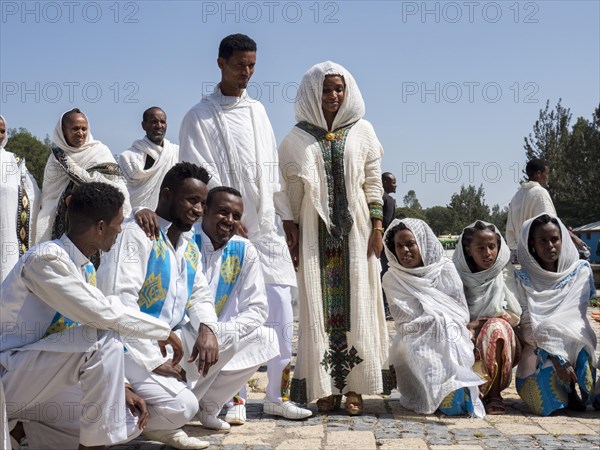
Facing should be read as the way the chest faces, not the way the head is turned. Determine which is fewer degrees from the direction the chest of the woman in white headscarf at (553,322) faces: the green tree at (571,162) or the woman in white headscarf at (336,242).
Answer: the woman in white headscarf

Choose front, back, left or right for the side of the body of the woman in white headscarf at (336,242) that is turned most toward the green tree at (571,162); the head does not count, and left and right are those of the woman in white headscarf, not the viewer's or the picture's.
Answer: back

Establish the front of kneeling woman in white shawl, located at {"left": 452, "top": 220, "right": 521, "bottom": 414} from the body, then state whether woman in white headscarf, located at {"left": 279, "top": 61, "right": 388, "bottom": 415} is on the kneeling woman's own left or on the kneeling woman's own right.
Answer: on the kneeling woman's own right

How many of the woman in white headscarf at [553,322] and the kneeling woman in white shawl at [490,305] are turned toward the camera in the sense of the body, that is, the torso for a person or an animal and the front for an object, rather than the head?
2

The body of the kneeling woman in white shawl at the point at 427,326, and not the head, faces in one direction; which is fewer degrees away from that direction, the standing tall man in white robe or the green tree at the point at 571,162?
the standing tall man in white robe

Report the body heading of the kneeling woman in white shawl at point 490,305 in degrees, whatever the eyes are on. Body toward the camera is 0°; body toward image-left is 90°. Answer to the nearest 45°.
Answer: approximately 0°

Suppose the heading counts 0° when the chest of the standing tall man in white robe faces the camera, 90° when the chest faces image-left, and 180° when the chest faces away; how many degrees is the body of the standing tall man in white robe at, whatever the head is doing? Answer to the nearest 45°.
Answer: approximately 315°

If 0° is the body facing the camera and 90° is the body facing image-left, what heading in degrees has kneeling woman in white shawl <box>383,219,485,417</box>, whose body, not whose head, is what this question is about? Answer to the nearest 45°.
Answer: approximately 0°

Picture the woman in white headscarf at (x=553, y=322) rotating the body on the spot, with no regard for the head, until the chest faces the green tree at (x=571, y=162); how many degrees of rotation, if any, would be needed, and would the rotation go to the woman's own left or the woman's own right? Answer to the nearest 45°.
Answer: approximately 180°

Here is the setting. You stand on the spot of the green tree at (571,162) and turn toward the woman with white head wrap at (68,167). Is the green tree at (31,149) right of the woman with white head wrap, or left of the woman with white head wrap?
right
